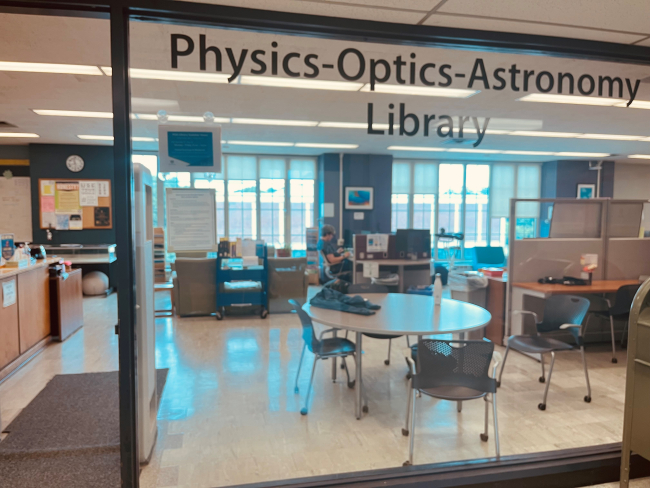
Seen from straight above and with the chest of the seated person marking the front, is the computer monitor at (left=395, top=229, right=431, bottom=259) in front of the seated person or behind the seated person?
in front

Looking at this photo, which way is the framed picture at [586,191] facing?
toward the camera

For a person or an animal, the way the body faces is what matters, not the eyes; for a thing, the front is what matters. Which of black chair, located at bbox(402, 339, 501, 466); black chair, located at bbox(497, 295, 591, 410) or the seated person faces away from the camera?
black chair, located at bbox(402, 339, 501, 466)

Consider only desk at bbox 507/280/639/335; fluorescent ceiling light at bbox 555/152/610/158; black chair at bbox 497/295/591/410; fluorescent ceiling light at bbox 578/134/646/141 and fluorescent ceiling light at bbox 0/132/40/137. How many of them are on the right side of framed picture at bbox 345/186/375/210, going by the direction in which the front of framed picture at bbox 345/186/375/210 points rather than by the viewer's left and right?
1

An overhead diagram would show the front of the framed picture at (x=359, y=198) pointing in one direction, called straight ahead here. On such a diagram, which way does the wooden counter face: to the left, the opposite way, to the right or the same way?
to the left

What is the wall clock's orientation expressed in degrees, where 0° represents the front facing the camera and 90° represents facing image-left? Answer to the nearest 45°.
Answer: approximately 0°

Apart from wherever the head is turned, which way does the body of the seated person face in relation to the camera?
to the viewer's right

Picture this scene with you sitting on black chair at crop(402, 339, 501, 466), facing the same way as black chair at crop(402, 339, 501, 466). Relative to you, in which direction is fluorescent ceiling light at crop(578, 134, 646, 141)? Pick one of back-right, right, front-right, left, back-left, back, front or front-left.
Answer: front-right

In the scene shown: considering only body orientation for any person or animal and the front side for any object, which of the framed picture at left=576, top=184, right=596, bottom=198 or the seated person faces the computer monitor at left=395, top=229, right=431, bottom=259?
the seated person

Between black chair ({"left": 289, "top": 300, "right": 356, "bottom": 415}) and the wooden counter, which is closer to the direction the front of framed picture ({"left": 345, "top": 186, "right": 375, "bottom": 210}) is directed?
the black chair

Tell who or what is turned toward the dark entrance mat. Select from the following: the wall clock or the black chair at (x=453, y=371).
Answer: the wall clock

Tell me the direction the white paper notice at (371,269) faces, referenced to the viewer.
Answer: facing the viewer

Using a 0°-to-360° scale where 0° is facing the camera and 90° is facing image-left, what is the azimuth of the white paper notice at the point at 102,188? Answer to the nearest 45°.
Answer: approximately 0°

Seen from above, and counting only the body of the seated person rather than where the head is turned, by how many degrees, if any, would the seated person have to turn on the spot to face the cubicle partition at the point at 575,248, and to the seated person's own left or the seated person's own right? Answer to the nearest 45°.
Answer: approximately 45° to the seated person's own right

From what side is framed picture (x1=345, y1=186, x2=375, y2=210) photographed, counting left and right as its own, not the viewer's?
front

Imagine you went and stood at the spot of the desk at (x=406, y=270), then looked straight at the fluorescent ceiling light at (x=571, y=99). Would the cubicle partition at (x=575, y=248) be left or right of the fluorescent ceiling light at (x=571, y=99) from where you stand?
left
